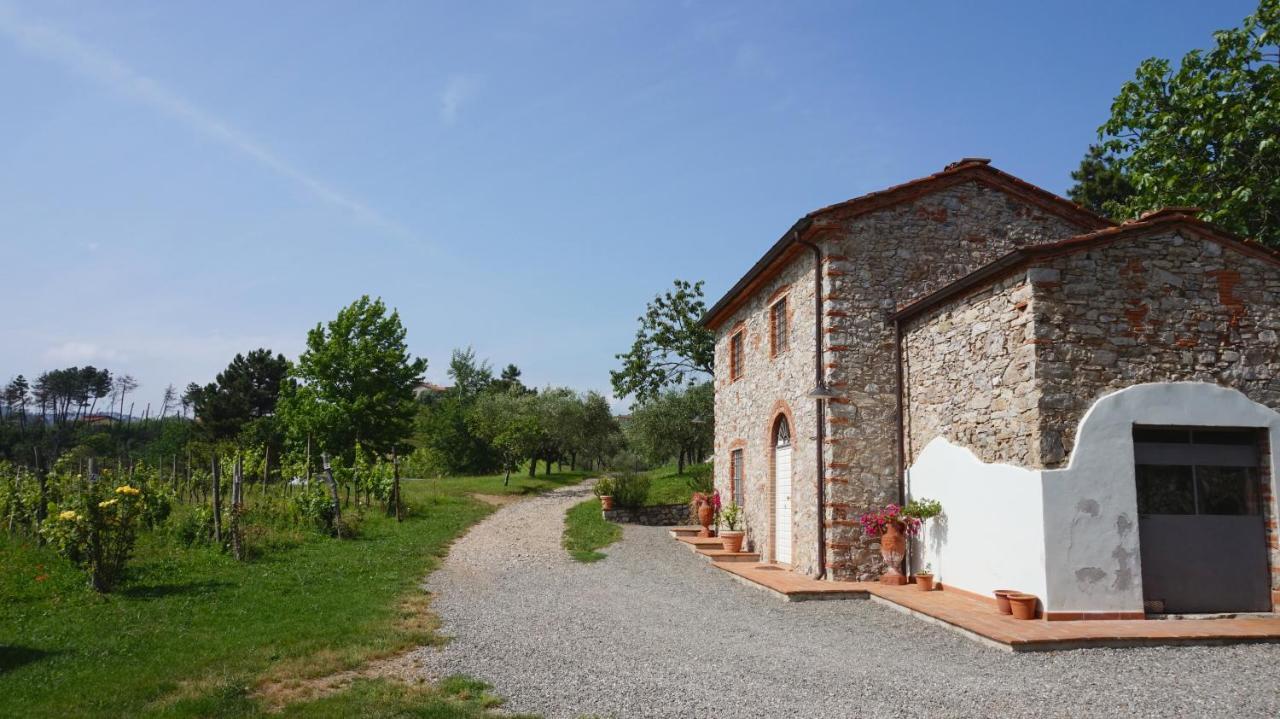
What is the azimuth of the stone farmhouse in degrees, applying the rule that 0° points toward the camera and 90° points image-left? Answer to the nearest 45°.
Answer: approximately 45°

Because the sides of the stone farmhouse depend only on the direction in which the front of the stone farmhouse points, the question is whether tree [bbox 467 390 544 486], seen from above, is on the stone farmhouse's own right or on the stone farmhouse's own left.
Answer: on the stone farmhouse's own right

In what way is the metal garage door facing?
toward the camera

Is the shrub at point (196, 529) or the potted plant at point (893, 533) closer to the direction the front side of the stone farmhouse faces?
the shrub

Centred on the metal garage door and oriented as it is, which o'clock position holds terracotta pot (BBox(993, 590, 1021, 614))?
The terracotta pot is roughly at 2 o'clock from the metal garage door.

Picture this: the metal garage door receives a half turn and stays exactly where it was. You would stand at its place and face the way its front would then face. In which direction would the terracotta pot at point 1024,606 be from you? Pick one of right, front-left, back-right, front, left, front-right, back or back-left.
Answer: back-left

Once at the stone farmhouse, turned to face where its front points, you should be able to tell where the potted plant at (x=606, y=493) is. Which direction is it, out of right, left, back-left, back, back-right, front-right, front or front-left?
right

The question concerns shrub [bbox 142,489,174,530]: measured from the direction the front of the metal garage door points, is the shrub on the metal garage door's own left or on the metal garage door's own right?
on the metal garage door's own right

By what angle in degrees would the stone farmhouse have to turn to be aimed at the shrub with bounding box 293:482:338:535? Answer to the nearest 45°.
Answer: approximately 45° to its right

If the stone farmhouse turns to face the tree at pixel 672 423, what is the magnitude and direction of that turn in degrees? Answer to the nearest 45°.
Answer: approximately 90° to its right

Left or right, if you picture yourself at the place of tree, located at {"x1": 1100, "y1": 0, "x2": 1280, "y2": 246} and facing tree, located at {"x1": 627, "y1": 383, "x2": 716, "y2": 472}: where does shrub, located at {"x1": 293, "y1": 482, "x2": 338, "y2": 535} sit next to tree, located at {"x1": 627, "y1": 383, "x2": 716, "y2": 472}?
left
